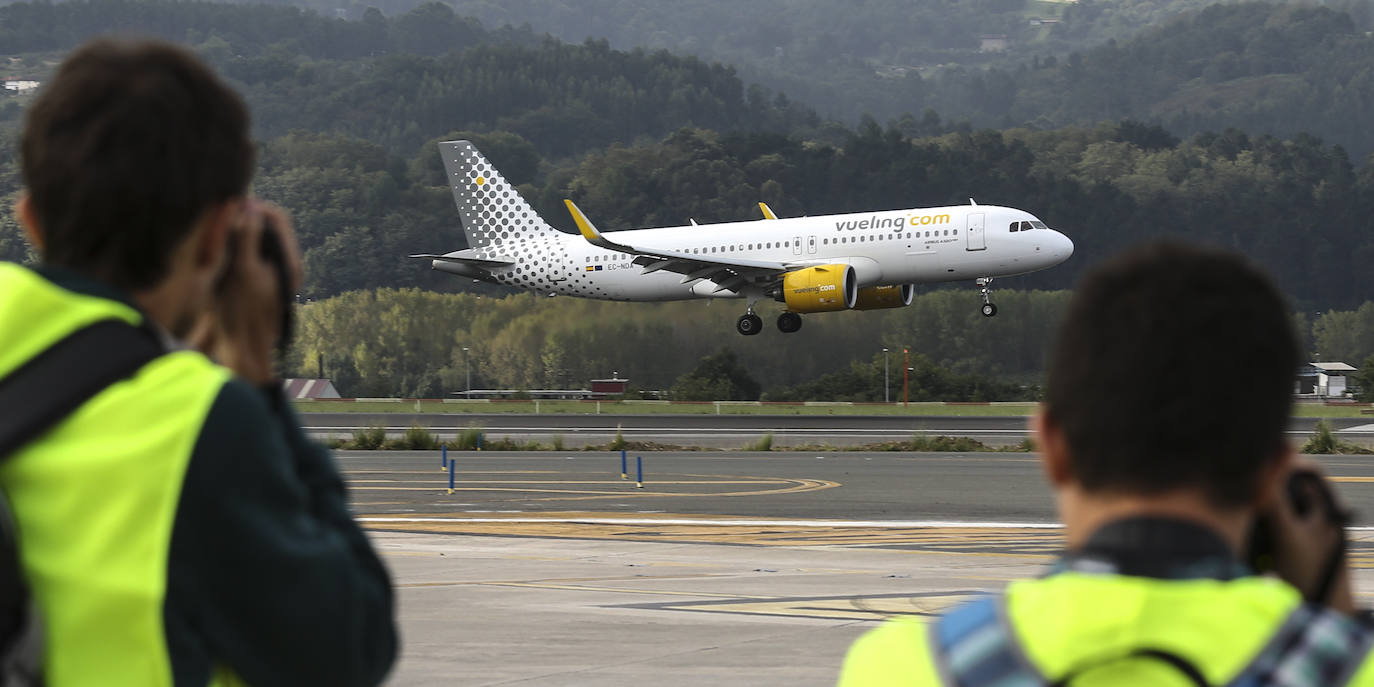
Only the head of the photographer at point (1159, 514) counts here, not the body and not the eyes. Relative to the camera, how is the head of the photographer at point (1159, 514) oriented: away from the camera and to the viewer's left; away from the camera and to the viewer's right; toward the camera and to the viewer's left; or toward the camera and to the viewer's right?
away from the camera and to the viewer's right

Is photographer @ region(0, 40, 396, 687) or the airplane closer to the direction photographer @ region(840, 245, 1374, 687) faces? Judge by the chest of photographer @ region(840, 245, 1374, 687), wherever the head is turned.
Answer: the airplane

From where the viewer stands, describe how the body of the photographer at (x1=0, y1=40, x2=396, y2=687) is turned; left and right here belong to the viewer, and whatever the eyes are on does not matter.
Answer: facing away from the viewer and to the right of the viewer

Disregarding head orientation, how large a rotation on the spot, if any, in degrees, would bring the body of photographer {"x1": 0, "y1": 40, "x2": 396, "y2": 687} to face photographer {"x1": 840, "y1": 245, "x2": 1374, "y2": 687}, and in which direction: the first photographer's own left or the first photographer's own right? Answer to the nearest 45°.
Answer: approximately 90° to the first photographer's own right

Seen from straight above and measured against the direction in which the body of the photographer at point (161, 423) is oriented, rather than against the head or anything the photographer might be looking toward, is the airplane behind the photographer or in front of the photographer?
in front

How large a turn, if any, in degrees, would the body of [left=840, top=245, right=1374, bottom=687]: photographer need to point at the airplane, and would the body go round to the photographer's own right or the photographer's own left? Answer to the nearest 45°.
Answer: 0° — they already face it

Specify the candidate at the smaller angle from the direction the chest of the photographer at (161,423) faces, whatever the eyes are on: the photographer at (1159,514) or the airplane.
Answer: the airplane

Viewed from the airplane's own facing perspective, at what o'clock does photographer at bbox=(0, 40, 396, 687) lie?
The photographer is roughly at 3 o'clock from the airplane.

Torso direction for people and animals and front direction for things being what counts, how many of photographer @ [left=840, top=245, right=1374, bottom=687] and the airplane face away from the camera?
1

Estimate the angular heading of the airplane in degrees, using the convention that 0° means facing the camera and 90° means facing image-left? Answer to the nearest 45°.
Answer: approximately 270°

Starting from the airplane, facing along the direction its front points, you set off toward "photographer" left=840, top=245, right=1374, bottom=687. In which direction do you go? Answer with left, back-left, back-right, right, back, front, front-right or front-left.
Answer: right

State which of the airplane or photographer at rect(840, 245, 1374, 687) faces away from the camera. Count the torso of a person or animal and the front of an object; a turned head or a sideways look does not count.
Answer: the photographer

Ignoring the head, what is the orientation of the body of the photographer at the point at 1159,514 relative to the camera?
away from the camera

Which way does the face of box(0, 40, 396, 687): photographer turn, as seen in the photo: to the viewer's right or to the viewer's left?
to the viewer's right
